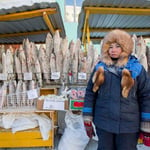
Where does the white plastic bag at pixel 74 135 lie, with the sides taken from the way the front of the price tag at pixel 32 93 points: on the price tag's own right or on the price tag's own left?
on the price tag's own left

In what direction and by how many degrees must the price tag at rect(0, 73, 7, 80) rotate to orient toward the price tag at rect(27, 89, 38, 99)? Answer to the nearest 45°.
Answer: approximately 45° to its left

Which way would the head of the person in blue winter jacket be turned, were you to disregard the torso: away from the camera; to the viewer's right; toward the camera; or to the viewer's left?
toward the camera

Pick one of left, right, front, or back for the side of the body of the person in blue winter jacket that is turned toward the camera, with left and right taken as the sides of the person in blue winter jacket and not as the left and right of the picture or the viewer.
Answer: front

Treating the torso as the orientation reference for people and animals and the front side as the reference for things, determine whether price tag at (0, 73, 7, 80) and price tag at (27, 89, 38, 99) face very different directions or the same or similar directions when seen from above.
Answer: same or similar directions

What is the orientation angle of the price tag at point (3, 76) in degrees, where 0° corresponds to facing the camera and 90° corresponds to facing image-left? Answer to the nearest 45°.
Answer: approximately 0°

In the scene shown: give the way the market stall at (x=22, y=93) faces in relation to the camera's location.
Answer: facing the viewer

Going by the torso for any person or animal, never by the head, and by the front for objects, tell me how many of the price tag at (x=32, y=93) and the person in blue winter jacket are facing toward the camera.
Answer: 2

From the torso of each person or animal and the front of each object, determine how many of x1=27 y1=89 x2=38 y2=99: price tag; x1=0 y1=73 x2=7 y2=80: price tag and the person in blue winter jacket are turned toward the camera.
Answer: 3

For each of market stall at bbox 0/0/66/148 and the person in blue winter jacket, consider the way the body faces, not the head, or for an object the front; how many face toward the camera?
2

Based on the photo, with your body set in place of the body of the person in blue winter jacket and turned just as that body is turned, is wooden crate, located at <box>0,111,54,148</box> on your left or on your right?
on your right
